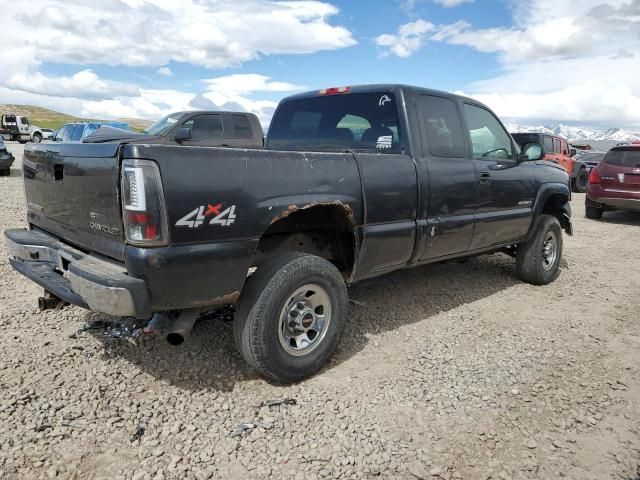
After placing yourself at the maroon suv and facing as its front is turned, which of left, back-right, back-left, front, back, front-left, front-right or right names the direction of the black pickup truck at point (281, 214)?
back

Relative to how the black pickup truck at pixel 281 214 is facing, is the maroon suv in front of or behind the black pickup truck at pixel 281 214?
in front

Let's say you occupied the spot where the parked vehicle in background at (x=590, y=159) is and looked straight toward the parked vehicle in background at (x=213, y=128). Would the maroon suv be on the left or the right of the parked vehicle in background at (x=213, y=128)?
left

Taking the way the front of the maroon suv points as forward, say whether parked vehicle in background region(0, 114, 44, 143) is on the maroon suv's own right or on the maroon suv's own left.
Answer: on the maroon suv's own left

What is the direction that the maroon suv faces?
away from the camera

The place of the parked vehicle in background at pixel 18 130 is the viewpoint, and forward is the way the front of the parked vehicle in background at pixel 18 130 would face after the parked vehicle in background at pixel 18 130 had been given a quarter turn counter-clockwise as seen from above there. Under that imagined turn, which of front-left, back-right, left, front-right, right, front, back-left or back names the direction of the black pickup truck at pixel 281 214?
back

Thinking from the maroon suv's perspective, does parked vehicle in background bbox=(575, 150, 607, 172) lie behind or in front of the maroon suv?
in front

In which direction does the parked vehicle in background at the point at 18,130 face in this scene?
to the viewer's right

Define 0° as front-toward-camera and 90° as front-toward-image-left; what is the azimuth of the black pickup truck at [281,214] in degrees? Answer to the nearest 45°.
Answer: approximately 225°

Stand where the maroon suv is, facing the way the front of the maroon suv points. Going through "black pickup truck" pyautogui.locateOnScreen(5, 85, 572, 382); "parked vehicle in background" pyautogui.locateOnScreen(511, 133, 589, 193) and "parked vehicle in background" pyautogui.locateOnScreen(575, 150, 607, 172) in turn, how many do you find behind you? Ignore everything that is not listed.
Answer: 1

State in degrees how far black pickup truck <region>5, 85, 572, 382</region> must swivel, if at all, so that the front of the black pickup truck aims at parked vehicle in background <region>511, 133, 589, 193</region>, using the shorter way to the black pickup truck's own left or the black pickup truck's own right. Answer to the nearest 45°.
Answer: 0° — it already faces it

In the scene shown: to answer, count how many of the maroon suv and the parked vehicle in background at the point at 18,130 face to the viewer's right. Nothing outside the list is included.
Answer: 1
